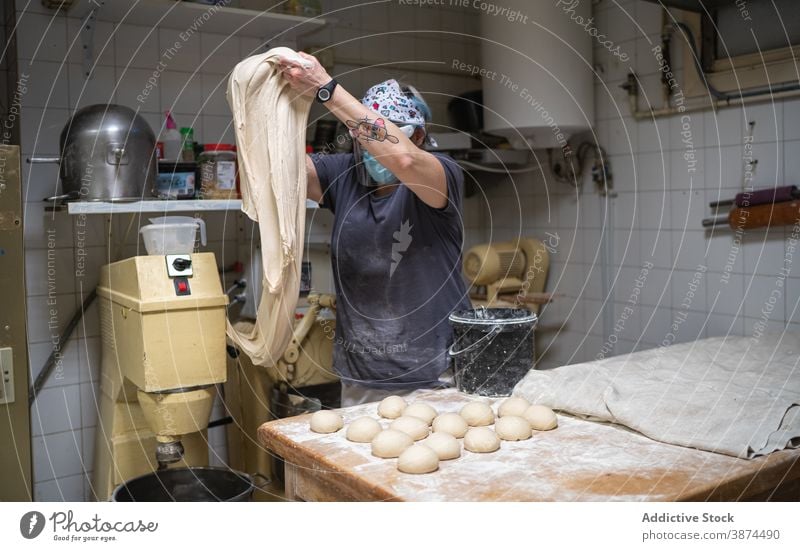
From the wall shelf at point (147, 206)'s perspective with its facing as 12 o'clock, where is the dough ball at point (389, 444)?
The dough ball is roughly at 11 o'clock from the wall shelf.

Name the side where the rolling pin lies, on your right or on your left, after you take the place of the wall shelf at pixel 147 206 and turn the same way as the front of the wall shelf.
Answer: on your left

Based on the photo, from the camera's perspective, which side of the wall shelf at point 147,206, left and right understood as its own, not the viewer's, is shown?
front

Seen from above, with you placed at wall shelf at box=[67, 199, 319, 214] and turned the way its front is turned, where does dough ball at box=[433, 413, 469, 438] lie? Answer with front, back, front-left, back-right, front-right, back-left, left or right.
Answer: front-left

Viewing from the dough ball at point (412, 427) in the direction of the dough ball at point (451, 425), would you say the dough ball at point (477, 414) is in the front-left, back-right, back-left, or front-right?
front-left

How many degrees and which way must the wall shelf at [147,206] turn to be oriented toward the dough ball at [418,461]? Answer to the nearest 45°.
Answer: approximately 45° to its left

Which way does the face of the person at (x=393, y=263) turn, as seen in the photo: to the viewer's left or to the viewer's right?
to the viewer's left

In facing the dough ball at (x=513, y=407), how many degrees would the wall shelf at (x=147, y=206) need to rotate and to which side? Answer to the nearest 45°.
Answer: approximately 45° to its left

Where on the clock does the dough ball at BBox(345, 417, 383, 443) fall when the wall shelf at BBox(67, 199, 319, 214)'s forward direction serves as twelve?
The dough ball is roughly at 11 o'clock from the wall shelf.

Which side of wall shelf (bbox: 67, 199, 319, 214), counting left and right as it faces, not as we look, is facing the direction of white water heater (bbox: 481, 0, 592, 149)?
left

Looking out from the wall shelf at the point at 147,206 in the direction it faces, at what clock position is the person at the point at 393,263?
The person is roughly at 10 o'clock from the wall shelf.
